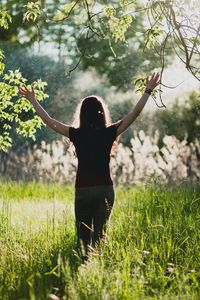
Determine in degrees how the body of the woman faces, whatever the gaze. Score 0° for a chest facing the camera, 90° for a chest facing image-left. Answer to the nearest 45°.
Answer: approximately 180°

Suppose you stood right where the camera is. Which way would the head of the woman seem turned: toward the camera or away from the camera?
away from the camera
